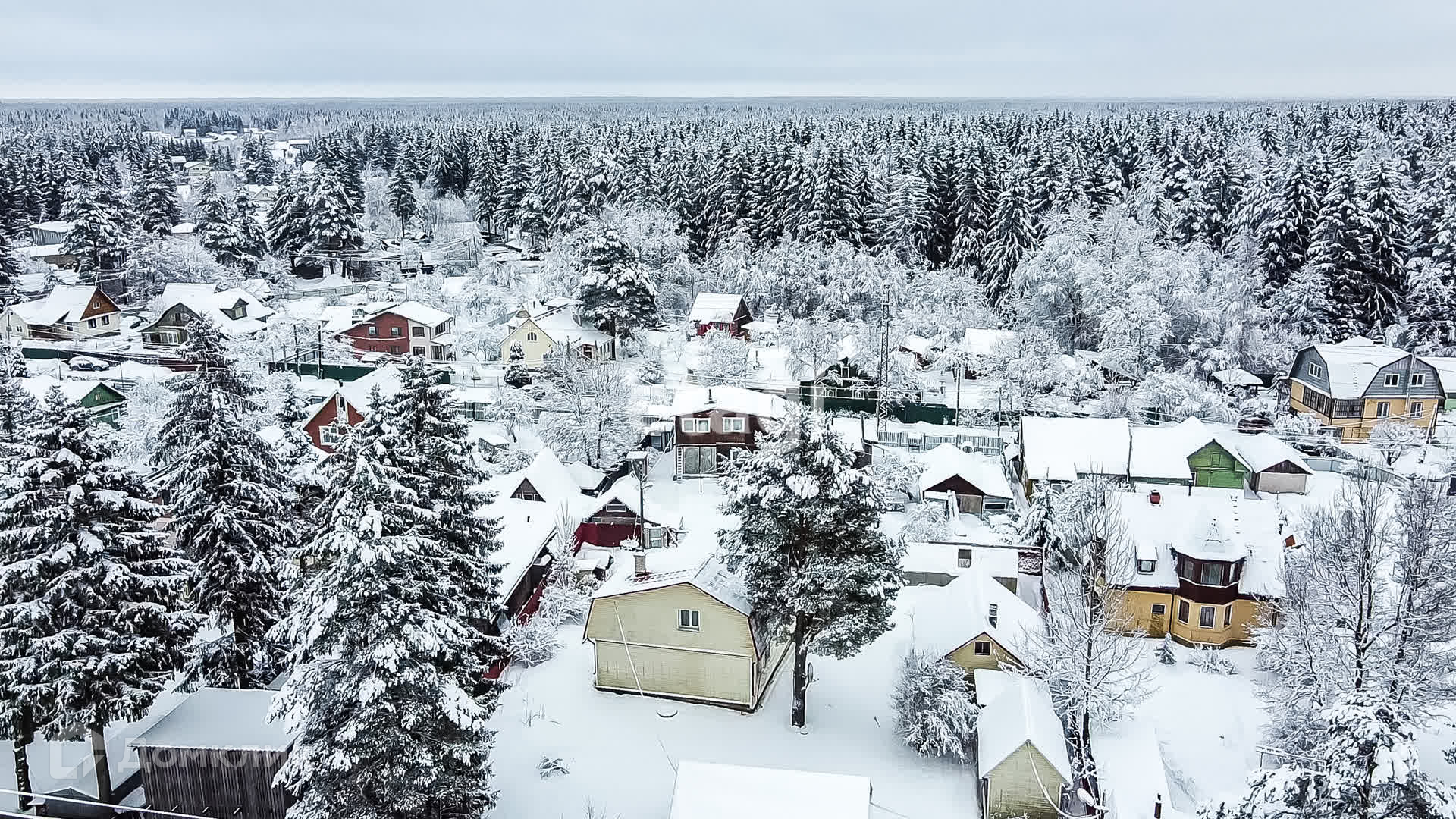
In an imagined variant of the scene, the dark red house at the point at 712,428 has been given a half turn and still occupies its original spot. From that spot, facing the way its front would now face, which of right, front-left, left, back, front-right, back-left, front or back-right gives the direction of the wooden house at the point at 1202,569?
back-right

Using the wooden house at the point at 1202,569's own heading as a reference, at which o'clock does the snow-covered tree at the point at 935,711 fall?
The snow-covered tree is roughly at 1 o'clock from the wooden house.

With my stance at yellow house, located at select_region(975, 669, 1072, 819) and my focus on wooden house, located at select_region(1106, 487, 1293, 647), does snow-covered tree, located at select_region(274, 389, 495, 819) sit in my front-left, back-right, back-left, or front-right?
back-left

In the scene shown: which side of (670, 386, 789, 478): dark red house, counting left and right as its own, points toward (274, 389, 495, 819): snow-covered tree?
front

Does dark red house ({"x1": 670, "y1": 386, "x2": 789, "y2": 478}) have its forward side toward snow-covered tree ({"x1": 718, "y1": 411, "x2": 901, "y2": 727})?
yes

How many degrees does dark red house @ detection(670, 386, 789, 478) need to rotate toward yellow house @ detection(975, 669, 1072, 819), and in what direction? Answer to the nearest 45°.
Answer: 0° — it already faces it

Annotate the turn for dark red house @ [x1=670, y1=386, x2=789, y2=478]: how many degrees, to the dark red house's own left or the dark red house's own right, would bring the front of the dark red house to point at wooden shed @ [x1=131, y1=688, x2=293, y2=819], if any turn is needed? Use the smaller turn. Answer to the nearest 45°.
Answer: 0° — it already faces it

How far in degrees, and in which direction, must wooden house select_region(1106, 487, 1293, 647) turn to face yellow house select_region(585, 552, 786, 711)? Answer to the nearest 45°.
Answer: approximately 45° to its right

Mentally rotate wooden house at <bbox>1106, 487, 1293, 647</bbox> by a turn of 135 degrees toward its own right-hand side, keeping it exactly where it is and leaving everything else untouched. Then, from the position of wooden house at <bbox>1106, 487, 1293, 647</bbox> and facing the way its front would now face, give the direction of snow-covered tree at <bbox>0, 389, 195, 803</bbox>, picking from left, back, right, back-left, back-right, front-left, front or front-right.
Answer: left

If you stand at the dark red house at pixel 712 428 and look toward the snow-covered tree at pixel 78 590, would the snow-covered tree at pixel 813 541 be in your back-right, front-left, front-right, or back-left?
front-left

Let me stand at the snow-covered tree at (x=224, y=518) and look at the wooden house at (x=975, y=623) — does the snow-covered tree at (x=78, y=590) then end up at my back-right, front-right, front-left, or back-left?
back-right

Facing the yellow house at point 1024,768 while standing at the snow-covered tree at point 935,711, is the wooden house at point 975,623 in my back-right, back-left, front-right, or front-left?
back-left

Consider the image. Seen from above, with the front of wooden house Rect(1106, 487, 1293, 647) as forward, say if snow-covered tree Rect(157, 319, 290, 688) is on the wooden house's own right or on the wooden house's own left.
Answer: on the wooden house's own right

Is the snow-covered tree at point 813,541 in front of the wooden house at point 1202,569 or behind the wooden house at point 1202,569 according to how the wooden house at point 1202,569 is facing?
in front

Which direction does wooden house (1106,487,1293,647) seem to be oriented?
toward the camera
